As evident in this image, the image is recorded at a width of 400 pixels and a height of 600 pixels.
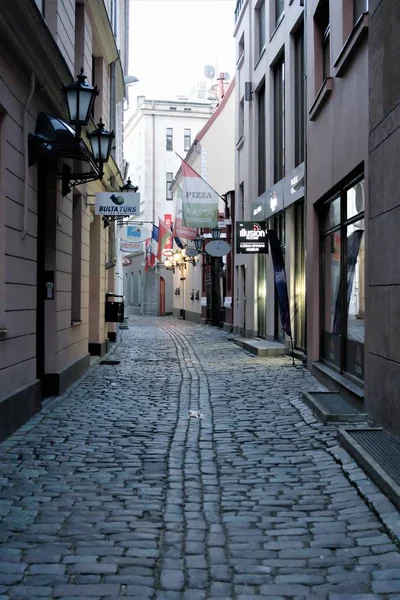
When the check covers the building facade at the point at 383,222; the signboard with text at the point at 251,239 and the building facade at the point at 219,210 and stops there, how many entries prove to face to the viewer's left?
2

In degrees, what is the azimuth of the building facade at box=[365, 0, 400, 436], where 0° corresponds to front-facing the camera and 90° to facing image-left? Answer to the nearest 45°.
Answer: approximately 90°

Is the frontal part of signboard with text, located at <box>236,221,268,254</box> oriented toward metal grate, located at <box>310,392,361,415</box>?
yes

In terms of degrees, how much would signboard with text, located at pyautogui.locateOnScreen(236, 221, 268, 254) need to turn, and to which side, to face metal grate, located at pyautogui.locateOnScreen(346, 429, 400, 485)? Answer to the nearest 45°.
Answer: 0° — it already faces it

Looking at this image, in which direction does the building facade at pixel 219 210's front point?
to the viewer's left

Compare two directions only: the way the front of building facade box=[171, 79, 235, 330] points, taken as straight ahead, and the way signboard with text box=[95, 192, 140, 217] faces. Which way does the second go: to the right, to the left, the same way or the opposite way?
to the left

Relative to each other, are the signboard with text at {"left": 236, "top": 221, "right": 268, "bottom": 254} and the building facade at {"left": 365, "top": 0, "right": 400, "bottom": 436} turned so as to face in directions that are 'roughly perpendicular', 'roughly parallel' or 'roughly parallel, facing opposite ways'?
roughly perpendicular

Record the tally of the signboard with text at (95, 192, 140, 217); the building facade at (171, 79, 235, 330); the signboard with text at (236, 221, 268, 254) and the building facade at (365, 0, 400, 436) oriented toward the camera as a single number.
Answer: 2

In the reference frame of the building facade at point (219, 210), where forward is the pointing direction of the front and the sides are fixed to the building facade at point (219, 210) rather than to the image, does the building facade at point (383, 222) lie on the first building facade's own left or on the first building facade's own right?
on the first building facade's own left

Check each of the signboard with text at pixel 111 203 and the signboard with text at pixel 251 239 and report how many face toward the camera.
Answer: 2

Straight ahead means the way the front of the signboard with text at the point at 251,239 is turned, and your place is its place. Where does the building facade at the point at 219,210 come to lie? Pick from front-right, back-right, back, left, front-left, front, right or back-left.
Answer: back

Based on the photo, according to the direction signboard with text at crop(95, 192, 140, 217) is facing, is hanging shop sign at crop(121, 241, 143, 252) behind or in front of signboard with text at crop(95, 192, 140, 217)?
behind
